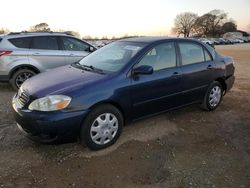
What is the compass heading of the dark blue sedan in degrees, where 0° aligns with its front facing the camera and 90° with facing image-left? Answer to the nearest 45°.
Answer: approximately 45°

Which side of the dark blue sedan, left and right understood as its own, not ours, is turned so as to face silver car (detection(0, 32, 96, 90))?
right
